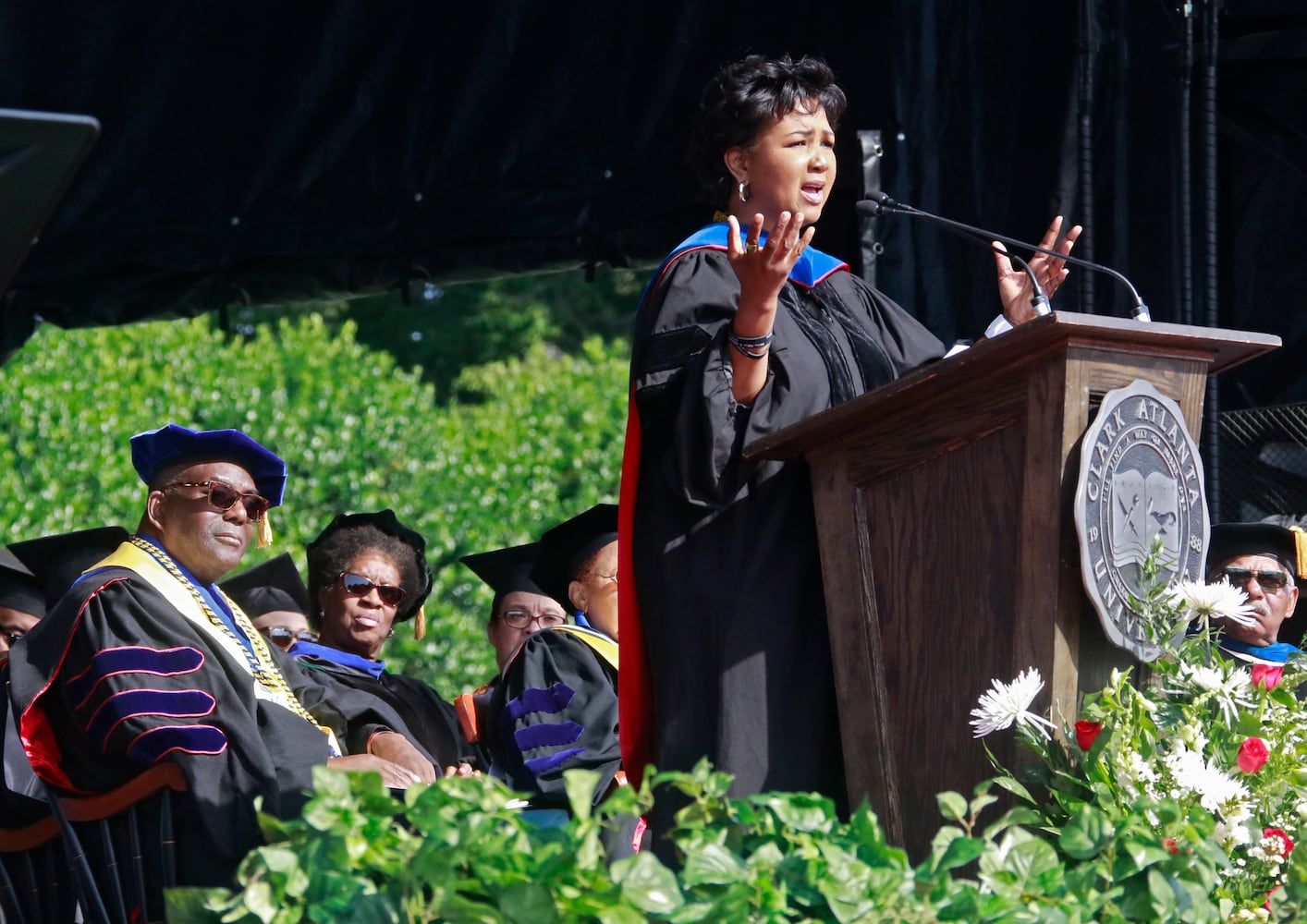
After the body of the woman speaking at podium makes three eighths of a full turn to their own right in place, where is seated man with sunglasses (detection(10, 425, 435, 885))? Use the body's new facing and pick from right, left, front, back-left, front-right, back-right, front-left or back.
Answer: front-right

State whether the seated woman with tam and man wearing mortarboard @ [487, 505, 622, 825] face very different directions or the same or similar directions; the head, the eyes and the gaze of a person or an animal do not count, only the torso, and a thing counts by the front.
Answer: same or similar directions

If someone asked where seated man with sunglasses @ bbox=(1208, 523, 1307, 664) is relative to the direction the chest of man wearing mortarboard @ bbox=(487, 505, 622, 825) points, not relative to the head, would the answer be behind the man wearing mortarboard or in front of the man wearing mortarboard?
in front

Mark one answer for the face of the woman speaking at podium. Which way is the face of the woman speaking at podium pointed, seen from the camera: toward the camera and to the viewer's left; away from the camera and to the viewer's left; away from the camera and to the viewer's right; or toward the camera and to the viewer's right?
toward the camera and to the viewer's right

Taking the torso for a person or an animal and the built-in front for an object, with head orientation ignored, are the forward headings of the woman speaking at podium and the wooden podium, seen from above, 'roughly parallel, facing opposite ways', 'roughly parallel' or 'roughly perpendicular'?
roughly parallel

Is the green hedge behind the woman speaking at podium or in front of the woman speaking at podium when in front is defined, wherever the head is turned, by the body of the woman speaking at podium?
behind

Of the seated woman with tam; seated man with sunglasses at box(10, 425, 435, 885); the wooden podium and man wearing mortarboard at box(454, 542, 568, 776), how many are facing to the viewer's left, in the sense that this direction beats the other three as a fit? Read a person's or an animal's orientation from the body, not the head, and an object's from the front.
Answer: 0

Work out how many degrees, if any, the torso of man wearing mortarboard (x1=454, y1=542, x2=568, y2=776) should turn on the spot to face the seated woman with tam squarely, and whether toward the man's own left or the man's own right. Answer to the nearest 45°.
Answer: approximately 90° to the man's own right

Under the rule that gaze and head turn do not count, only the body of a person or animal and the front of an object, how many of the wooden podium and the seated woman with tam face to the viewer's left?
0

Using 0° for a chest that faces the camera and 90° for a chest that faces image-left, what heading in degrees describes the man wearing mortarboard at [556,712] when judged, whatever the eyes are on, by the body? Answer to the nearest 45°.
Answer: approximately 315°

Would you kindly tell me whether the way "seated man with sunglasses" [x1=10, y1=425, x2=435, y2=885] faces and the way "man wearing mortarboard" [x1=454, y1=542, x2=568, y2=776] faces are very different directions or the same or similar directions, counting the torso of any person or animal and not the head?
same or similar directions

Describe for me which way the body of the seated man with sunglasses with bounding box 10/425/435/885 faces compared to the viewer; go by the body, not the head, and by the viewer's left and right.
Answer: facing the viewer and to the right of the viewer

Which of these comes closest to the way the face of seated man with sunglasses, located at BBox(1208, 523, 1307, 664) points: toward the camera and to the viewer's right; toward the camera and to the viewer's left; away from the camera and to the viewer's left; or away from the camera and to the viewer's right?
toward the camera and to the viewer's left

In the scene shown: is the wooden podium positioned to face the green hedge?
no

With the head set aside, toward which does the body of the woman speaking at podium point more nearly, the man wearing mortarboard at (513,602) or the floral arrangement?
the floral arrangement

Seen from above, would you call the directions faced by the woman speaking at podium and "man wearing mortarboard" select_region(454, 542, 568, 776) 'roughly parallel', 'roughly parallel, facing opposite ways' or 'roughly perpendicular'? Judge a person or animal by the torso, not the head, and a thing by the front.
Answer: roughly parallel

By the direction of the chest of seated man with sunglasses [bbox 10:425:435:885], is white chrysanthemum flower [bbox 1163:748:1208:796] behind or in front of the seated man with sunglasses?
in front

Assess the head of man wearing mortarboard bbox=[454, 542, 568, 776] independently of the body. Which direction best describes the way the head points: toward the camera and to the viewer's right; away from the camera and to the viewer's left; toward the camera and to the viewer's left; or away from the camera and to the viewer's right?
toward the camera and to the viewer's right
